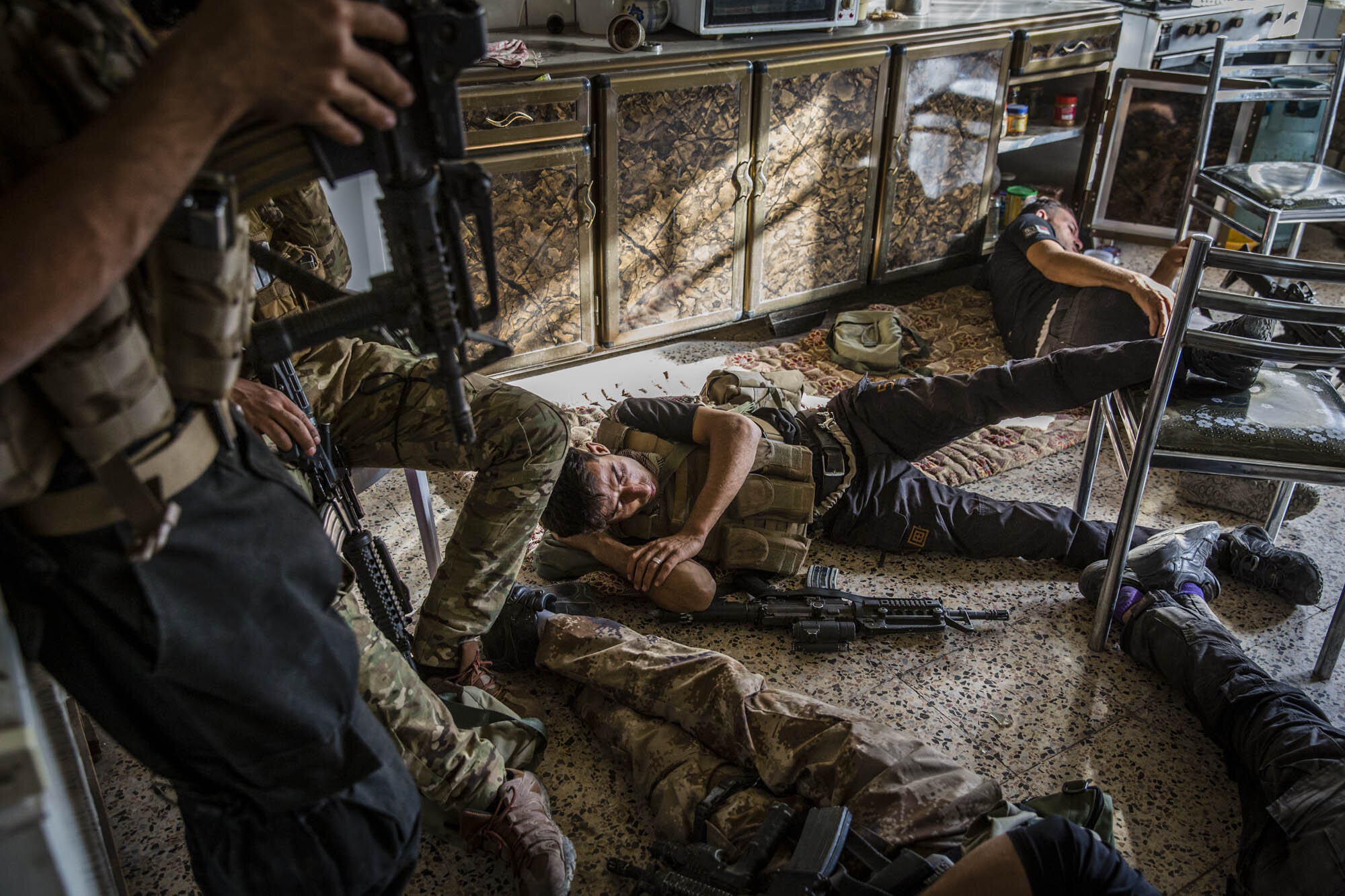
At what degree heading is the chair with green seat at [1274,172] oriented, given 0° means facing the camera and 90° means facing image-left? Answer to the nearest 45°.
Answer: approximately 315°

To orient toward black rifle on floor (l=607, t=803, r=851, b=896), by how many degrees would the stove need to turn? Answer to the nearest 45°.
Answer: approximately 45° to its right

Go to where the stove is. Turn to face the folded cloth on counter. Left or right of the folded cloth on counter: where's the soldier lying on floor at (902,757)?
left

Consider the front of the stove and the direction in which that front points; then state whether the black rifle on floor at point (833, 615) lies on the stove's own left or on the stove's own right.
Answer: on the stove's own right

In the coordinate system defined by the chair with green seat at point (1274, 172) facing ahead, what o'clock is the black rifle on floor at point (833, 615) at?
The black rifle on floor is roughly at 2 o'clock from the chair with green seat.

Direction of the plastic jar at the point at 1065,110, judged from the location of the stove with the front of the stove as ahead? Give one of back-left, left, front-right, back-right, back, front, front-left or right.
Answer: right

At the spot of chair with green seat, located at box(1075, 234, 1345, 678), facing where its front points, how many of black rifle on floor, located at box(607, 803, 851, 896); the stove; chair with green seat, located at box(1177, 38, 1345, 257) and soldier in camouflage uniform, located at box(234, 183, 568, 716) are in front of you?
2

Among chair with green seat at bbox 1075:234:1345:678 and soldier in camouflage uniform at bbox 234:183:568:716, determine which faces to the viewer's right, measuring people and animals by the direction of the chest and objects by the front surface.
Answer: the soldier in camouflage uniform

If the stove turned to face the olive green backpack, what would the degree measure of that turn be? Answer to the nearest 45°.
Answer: approximately 45° to its right

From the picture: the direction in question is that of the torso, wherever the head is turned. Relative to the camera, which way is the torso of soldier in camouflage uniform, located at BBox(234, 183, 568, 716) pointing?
to the viewer's right

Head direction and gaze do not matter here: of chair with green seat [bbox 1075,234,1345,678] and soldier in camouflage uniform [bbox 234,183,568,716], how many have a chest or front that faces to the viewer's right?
1
